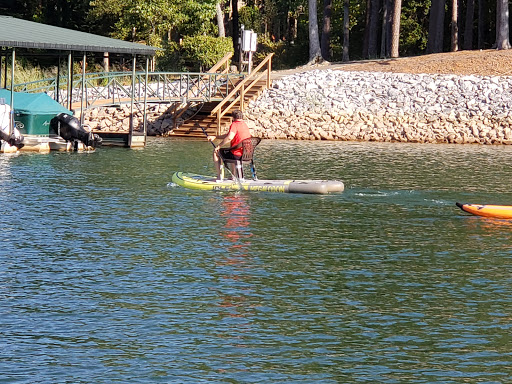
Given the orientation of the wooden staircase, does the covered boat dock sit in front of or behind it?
in front

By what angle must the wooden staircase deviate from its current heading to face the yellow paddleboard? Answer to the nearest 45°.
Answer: approximately 45° to its left

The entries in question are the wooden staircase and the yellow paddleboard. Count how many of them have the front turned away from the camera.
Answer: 0

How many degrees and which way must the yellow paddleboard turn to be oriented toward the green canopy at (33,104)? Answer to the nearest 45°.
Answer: approximately 45° to its right

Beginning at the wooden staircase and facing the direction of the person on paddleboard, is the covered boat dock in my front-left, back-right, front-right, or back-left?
front-right

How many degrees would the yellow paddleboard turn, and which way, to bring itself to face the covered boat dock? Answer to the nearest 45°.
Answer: approximately 45° to its right

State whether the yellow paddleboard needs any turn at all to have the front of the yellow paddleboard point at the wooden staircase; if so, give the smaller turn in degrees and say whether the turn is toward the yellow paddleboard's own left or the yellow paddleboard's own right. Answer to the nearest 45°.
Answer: approximately 90° to the yellow paddleboard's own right

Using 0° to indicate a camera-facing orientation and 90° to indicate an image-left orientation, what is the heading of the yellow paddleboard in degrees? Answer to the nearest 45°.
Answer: approximately 90°

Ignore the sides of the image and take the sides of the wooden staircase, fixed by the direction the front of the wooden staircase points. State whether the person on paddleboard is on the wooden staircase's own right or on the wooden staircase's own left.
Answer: on the wooden staircase's own left
